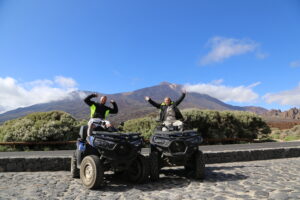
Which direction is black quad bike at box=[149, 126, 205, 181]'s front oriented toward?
toward the camera

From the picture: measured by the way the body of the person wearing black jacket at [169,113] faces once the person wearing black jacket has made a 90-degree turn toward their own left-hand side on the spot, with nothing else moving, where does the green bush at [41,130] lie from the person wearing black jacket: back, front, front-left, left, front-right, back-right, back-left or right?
back-left

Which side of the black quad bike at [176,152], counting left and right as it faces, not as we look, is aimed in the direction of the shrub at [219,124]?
back

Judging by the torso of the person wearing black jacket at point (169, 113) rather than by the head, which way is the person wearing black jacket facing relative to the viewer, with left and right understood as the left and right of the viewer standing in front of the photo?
facing the viewer

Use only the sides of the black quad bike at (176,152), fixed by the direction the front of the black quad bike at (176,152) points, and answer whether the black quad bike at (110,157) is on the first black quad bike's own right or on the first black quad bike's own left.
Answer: on the first black quad bike's own right

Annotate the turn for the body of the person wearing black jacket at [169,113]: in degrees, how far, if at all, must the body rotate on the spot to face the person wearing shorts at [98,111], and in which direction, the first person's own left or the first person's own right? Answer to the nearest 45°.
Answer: approximately 45° to the first person's own right

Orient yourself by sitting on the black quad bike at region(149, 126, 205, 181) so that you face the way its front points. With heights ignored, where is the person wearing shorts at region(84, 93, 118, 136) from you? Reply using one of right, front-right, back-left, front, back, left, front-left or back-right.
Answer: right

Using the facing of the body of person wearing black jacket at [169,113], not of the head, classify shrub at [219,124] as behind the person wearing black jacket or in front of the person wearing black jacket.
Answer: behind

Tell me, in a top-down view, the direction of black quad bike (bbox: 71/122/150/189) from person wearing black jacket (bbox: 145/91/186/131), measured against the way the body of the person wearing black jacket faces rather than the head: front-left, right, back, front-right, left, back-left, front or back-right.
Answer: front-right

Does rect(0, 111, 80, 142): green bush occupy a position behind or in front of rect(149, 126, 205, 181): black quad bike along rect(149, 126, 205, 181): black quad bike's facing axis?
behind
